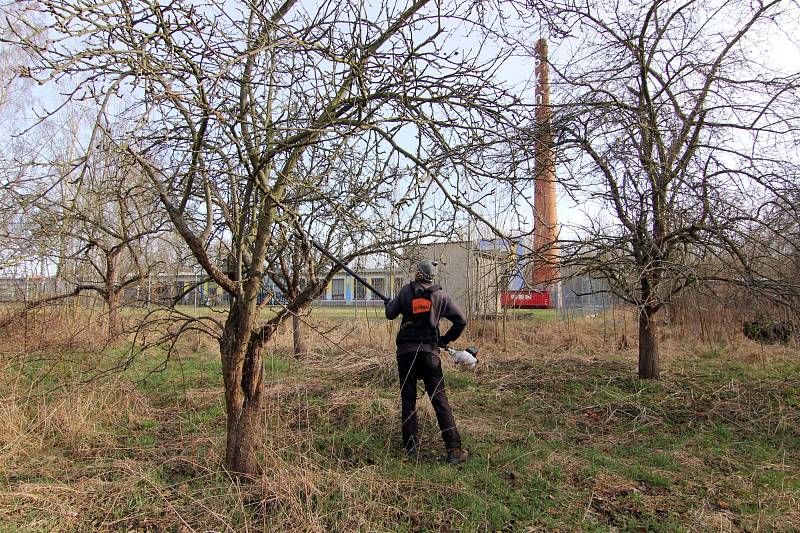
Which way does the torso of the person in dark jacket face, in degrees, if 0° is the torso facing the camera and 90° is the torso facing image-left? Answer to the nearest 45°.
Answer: approximately 180°
